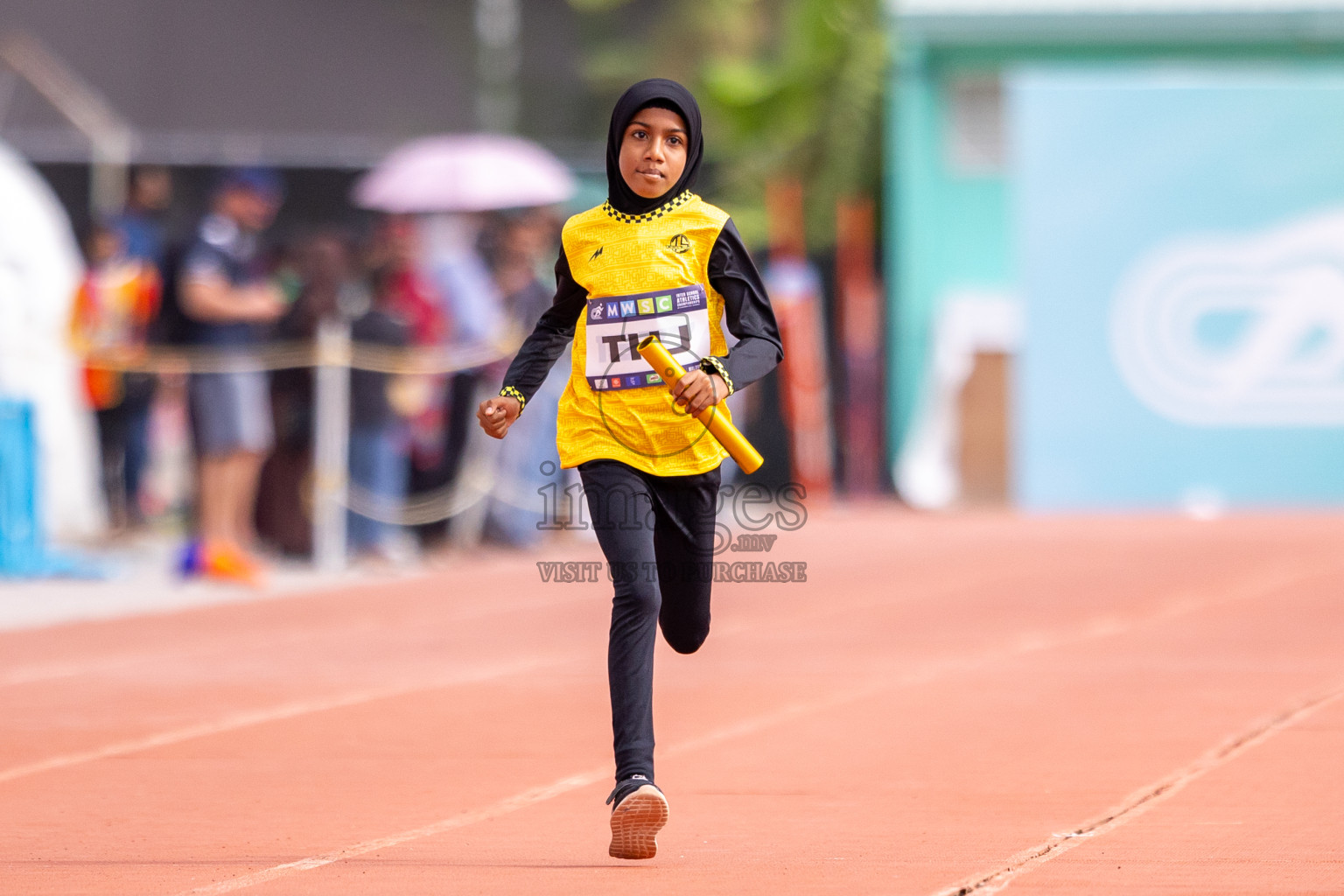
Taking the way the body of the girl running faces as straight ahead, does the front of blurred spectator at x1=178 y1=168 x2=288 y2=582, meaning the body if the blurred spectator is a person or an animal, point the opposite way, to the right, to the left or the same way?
to the left

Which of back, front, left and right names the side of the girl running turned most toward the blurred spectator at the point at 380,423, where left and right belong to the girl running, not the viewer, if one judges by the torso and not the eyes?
back

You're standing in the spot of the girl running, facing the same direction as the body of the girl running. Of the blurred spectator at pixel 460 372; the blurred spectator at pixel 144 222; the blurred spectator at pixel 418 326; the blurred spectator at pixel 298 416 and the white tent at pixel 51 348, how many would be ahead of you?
0

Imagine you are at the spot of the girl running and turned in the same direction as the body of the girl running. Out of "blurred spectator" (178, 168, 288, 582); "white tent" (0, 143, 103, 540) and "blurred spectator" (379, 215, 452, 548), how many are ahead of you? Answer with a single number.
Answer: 0

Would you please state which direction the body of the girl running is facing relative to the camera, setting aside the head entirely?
toward the camera

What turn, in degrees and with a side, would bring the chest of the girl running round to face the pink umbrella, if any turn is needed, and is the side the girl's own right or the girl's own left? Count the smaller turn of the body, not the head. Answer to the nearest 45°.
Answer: approximately 180°

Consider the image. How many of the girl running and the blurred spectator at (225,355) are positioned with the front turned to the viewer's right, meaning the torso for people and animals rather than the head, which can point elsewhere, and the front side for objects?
1

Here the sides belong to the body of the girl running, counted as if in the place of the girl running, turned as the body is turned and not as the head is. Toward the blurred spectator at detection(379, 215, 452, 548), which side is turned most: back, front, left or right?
back

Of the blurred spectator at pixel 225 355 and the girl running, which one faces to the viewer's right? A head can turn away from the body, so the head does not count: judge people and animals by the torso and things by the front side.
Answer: the blurred spectator

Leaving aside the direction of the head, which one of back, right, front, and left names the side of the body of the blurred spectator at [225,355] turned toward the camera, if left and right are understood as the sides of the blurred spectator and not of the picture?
right

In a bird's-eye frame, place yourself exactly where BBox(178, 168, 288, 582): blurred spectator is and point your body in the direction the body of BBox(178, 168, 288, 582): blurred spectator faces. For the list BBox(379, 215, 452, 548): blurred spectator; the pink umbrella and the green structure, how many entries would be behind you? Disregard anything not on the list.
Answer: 0

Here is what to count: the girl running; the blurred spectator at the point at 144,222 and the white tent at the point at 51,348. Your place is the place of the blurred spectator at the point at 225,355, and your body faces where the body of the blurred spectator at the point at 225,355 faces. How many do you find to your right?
1

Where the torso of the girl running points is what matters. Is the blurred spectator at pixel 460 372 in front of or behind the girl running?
behind

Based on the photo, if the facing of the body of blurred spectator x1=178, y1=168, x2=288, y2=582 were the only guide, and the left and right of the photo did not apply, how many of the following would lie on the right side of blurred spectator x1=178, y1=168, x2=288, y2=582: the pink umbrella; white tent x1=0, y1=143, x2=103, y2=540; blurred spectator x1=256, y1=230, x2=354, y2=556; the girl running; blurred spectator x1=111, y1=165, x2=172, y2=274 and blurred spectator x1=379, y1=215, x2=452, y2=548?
1

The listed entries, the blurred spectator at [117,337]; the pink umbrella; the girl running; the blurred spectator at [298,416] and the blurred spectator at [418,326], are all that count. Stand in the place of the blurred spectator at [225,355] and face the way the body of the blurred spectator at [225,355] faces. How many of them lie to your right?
1

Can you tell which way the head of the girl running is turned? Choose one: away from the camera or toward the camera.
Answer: toward the camera
